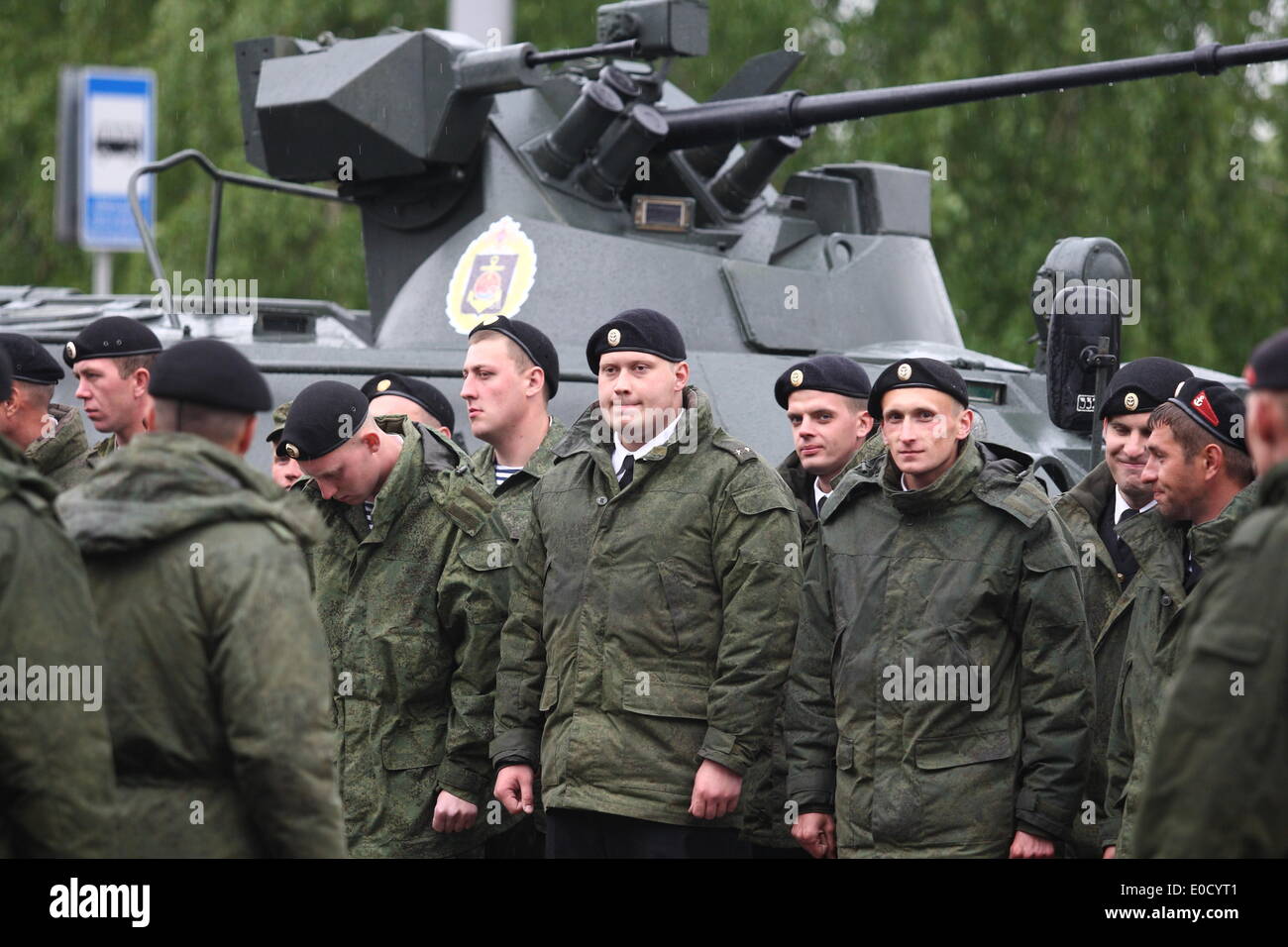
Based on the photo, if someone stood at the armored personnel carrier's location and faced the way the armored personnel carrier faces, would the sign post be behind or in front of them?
behind

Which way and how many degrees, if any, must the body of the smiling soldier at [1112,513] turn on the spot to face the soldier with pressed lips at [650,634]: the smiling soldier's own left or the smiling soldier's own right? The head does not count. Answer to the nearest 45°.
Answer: approximately 45° to the smiling soldier's own right

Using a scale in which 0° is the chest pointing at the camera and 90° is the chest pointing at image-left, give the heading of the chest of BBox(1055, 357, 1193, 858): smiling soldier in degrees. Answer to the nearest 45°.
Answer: approximately 0°

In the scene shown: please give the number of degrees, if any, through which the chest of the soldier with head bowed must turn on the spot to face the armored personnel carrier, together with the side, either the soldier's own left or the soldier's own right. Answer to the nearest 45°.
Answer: approximately 135° to the soldier's own right

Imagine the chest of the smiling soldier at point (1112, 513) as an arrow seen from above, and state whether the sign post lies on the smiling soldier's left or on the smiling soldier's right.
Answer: on the smiling soldier's right

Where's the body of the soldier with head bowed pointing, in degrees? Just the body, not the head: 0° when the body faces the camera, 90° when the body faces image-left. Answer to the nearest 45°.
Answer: approximately 45°

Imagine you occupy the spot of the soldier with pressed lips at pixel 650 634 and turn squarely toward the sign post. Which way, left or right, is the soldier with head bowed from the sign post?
left

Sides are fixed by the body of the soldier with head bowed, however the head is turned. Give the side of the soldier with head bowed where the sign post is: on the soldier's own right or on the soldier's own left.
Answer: on the soldier's own right

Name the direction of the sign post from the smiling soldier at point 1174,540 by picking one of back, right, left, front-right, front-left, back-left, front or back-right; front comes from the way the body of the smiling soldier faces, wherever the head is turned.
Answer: right

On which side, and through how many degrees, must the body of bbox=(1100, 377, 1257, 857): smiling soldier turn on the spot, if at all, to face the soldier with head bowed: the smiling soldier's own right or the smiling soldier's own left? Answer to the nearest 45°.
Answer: approximately 45° to the smiling soldier's own right

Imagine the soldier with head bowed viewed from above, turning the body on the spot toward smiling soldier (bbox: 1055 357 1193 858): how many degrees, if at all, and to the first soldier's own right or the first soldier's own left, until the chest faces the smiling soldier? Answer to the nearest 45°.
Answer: approximately 135° to the first soldier's own left

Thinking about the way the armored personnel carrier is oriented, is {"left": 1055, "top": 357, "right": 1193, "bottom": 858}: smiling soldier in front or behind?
in front

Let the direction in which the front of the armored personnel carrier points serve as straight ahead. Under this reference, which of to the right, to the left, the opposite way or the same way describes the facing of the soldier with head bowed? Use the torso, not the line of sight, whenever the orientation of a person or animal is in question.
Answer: to the right
